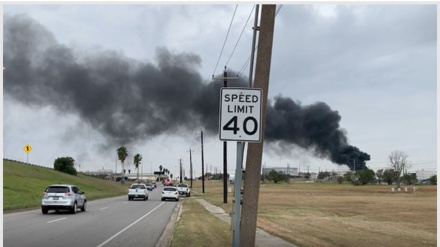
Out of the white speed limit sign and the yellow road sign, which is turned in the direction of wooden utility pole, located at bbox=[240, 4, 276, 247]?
the yellow road sign

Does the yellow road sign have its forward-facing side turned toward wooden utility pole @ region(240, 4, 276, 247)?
yes

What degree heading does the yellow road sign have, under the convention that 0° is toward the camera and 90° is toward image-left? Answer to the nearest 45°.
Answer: approximately 0°
